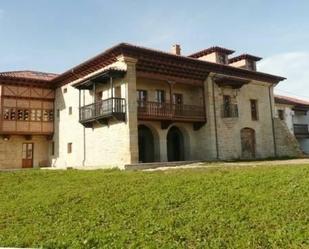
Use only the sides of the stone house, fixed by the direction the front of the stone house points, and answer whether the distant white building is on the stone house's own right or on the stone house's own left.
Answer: on the stone house's own left

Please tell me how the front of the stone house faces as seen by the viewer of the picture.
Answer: facing the viewer and to the right of the viewer
